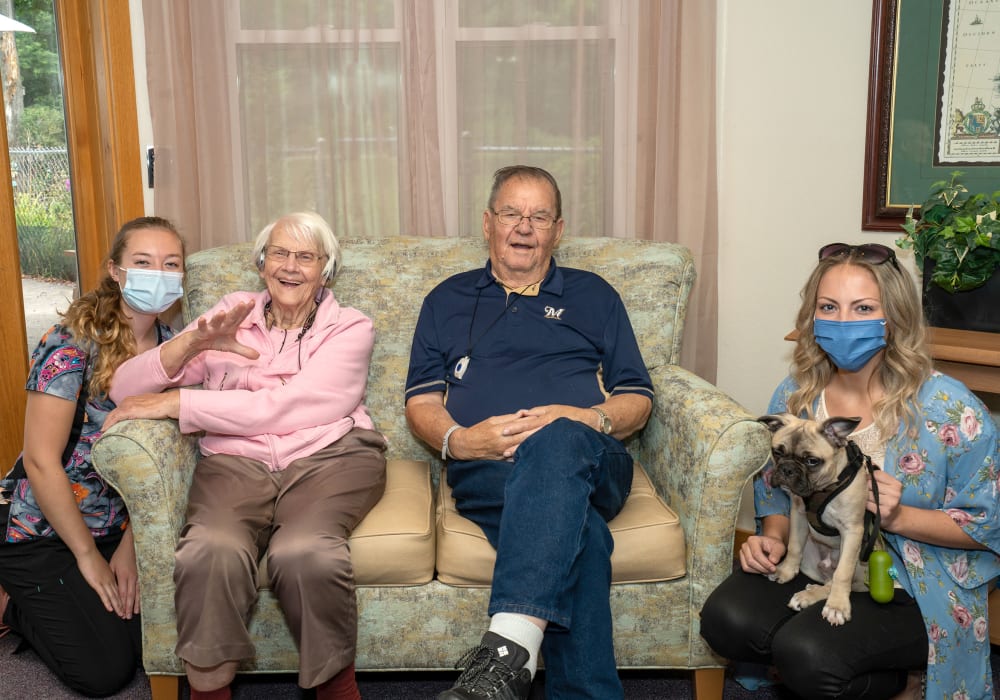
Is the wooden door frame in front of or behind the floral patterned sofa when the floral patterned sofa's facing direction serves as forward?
behind

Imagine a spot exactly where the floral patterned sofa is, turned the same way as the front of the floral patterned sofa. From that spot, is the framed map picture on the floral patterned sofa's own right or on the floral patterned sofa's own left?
on the floral patterned sofa's own left

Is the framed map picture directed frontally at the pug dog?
yes

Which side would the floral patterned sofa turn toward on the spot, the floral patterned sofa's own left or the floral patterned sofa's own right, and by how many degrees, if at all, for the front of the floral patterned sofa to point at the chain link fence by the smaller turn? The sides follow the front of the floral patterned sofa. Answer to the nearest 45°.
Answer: approximately 135° to the floral patterned sofa's own right

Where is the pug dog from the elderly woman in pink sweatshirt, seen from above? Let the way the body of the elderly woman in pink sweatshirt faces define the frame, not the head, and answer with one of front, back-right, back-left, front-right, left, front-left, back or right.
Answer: front-left

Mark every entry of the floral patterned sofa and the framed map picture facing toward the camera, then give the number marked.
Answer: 2

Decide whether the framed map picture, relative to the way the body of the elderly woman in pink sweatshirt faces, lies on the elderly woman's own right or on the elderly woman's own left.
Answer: on the elderly woman's own left

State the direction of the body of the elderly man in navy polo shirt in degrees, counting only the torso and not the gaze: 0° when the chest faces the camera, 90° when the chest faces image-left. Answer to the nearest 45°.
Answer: approximately 0°
